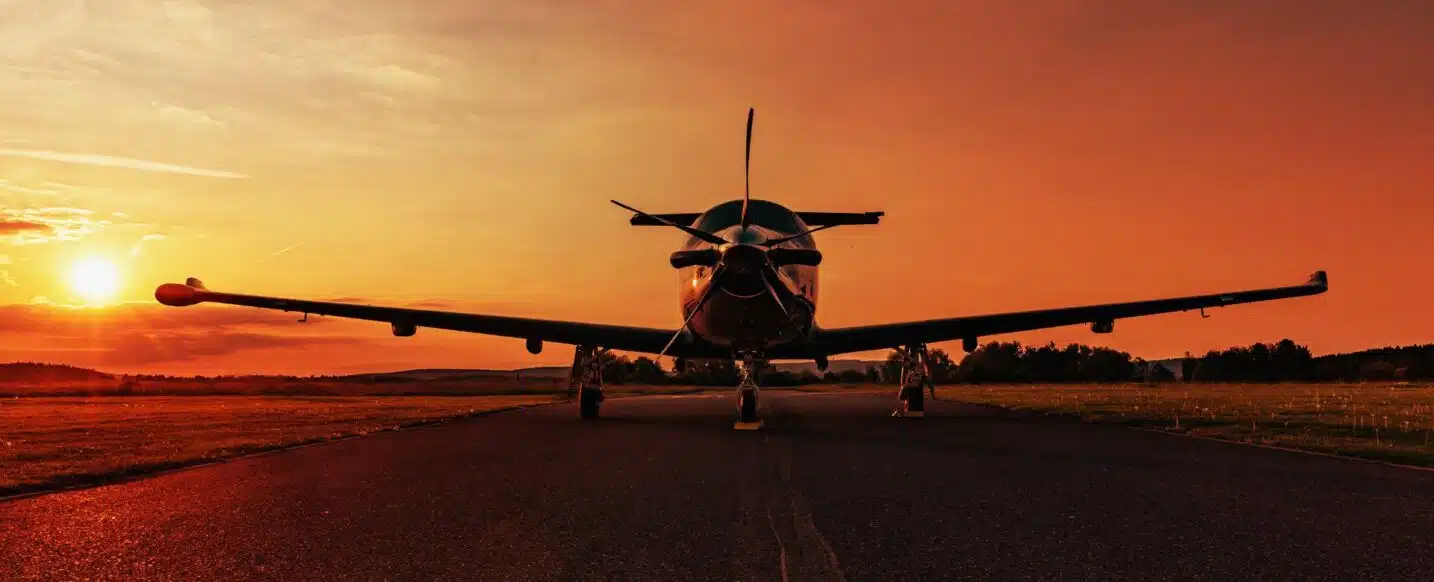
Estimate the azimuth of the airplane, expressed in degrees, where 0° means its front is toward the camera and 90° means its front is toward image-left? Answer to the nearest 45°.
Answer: approximately 0°
